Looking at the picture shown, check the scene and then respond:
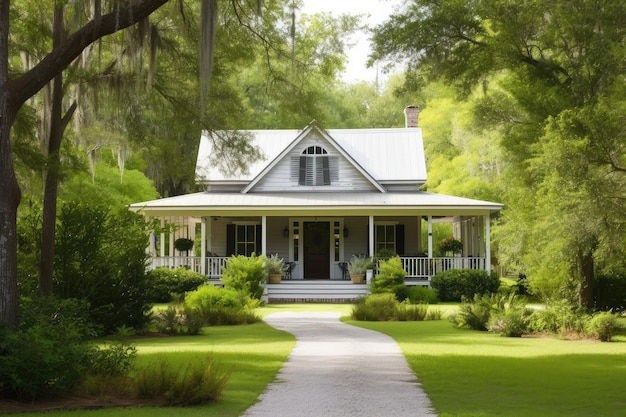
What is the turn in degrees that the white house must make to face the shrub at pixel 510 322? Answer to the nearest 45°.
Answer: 0° — it already faces it

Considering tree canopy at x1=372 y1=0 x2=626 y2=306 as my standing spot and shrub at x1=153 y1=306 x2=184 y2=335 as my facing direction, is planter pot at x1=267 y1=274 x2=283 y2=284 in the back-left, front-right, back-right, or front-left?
front-right

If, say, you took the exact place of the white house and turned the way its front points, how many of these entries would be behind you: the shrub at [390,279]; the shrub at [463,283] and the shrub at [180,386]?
0

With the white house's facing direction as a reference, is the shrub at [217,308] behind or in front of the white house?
in front

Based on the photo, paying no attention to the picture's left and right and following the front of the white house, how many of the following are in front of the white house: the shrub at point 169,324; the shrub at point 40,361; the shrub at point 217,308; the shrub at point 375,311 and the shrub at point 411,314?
5

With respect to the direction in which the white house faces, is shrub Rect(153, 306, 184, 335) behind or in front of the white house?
in front

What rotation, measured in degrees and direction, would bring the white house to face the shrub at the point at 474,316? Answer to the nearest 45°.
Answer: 0° — it already faces it

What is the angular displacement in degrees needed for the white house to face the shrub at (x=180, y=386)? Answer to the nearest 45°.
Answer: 0° — it already faces it

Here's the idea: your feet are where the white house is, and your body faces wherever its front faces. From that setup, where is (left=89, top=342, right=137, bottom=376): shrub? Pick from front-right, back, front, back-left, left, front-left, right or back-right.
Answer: front

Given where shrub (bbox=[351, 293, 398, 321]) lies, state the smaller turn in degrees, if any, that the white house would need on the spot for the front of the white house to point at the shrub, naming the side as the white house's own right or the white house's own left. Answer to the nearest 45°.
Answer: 0° — it already faces it

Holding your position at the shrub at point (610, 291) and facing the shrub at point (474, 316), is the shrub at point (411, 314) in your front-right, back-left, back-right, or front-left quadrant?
front-right

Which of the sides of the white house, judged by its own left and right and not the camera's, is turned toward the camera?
front

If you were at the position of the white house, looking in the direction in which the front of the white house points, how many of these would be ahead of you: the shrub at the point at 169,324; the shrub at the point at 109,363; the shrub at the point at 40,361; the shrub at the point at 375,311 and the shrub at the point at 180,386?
5

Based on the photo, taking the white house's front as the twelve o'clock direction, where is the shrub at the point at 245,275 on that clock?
The shrub is roughly at 1 o'clock from the white house.

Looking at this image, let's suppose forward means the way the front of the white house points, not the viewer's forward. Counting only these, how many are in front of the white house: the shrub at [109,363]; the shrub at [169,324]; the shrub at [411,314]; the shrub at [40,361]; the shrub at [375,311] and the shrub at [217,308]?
6
